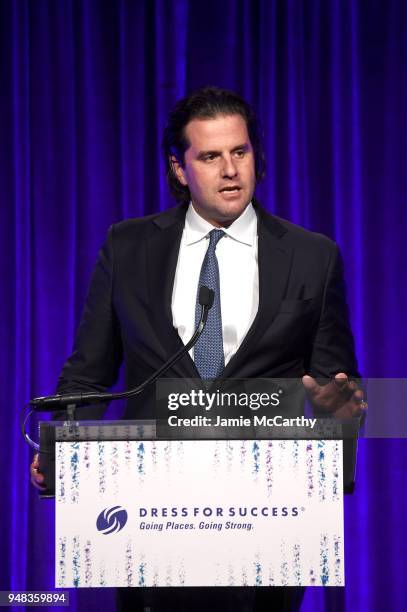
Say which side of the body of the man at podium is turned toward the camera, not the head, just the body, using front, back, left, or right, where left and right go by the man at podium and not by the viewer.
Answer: front
